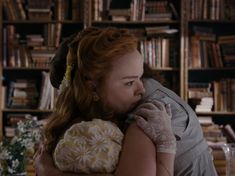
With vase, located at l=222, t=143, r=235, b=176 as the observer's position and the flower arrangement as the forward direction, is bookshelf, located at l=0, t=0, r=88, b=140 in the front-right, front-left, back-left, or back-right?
front-right

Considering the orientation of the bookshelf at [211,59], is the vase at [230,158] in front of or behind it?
in front

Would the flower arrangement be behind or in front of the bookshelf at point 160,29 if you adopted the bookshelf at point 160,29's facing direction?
in front

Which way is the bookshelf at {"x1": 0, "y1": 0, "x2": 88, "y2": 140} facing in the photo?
toward the camera

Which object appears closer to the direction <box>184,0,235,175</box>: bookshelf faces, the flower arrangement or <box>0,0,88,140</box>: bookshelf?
the flower arrangement

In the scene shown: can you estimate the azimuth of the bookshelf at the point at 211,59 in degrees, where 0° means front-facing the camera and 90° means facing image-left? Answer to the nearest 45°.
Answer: approximately 0°

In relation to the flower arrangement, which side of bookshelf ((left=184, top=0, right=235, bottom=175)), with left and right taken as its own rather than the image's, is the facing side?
front

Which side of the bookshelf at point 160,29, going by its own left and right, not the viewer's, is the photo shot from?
front

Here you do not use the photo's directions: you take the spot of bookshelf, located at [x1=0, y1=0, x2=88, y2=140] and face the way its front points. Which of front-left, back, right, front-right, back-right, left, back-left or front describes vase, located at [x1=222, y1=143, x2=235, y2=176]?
front

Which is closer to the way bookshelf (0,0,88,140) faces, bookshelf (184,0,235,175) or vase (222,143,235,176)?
the vase

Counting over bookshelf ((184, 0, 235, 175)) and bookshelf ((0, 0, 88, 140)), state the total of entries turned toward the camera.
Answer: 2

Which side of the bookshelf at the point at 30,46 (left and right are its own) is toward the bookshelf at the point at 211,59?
left

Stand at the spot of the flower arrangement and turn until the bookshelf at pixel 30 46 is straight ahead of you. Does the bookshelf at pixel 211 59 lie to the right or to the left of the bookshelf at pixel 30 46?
right
